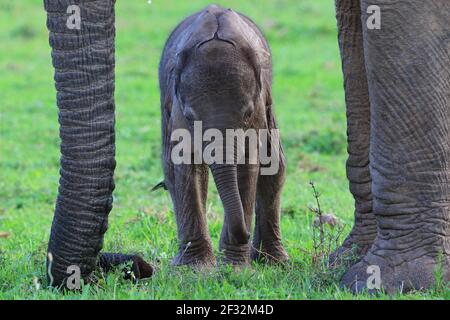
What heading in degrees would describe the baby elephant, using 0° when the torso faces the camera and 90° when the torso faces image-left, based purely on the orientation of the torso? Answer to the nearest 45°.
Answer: approximately 0°
